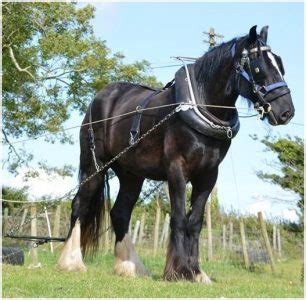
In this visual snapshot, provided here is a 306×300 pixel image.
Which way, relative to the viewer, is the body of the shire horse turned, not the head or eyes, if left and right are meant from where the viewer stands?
facing the viewer and to the right of the viewer

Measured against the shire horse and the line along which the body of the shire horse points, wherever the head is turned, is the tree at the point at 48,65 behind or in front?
behind

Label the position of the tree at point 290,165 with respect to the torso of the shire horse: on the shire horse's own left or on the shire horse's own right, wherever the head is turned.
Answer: on the shire horse's own left

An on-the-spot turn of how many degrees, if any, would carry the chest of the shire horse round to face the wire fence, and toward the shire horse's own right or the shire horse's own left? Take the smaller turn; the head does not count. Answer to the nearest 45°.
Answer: approximately 135° to the shire horse's own left

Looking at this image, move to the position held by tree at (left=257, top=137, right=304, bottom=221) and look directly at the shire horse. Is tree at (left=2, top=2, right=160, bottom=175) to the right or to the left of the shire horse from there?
right

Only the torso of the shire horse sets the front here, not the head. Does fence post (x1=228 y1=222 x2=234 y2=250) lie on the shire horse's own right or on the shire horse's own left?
on the shire horse's own left
